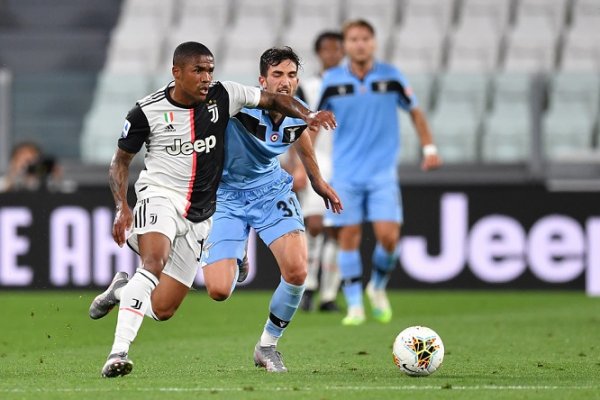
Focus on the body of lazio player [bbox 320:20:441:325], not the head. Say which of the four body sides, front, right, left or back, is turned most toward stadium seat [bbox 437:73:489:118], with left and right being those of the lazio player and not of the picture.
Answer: back

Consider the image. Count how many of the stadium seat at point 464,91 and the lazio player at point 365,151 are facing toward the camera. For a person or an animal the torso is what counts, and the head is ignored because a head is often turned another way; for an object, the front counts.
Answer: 2

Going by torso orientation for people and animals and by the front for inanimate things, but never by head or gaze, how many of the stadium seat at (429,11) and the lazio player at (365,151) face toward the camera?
2

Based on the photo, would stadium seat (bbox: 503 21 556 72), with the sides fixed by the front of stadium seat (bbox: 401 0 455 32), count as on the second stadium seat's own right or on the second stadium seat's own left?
on the second stadium seat's own left
